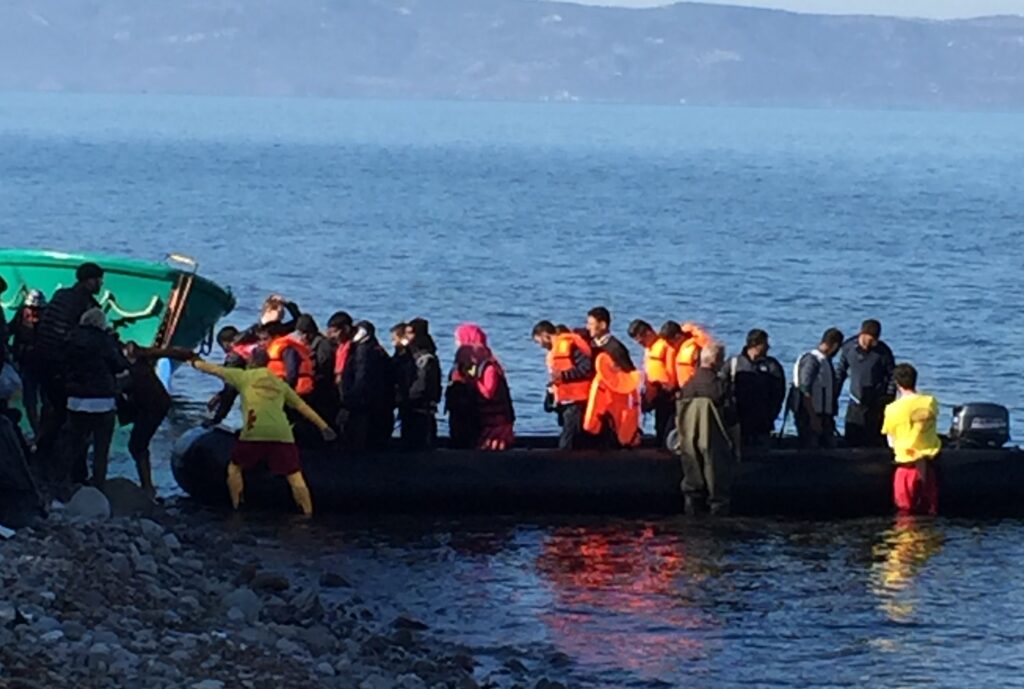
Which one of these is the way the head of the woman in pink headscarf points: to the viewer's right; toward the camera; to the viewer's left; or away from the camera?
to the viewer's left

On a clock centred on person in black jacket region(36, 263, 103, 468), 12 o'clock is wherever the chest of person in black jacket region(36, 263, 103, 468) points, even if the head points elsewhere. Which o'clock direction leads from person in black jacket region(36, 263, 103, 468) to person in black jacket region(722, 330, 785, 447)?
person in black jacket region(722, 330, 785, 447) is roughly at 12 o'clock from person in black jacket region(36, 263, 103, 468).

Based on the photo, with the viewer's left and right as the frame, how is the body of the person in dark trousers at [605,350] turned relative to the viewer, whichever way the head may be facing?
facing the viewer and to the left of the viewer

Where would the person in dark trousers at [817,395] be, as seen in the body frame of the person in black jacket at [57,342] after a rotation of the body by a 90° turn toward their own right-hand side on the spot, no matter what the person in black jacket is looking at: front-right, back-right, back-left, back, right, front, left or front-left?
left

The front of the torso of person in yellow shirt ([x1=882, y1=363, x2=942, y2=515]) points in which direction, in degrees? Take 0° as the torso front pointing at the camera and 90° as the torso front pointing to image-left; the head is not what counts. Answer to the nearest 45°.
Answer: approximately 180°

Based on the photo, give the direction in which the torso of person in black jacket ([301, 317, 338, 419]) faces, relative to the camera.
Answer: to the viewer's left

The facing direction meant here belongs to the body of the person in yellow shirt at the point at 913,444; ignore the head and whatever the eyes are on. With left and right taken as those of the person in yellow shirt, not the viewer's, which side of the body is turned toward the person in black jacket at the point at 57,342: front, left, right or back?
left

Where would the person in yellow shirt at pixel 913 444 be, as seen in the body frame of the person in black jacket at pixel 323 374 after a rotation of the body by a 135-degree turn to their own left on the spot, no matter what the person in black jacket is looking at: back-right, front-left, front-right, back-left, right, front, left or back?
front-left

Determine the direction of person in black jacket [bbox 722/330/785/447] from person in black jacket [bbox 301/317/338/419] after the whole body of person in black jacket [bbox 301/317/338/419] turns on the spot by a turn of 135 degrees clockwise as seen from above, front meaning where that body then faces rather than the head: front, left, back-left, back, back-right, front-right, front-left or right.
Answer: front-right

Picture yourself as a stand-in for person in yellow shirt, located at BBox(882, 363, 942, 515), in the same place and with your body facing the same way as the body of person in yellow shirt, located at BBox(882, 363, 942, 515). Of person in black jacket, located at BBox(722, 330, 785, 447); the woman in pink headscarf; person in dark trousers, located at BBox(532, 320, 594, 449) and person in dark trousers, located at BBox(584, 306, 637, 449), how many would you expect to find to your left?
4

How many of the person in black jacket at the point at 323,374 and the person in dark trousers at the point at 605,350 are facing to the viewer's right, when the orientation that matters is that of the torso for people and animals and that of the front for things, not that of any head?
0

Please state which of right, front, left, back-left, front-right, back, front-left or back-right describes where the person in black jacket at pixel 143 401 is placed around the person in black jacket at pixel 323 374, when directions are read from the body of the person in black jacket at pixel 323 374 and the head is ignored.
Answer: front

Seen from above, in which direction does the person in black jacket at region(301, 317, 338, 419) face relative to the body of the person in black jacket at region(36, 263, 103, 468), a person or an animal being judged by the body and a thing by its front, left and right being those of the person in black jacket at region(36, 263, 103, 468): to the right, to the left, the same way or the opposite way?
the opposite way

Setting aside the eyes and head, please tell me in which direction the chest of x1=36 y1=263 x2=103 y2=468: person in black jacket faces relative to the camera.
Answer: to the viewer's right

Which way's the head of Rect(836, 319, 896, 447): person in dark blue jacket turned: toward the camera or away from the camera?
toward the camera

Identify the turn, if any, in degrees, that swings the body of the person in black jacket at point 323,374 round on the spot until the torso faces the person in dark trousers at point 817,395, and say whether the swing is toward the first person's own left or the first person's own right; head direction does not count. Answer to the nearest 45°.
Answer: approximately 180°
